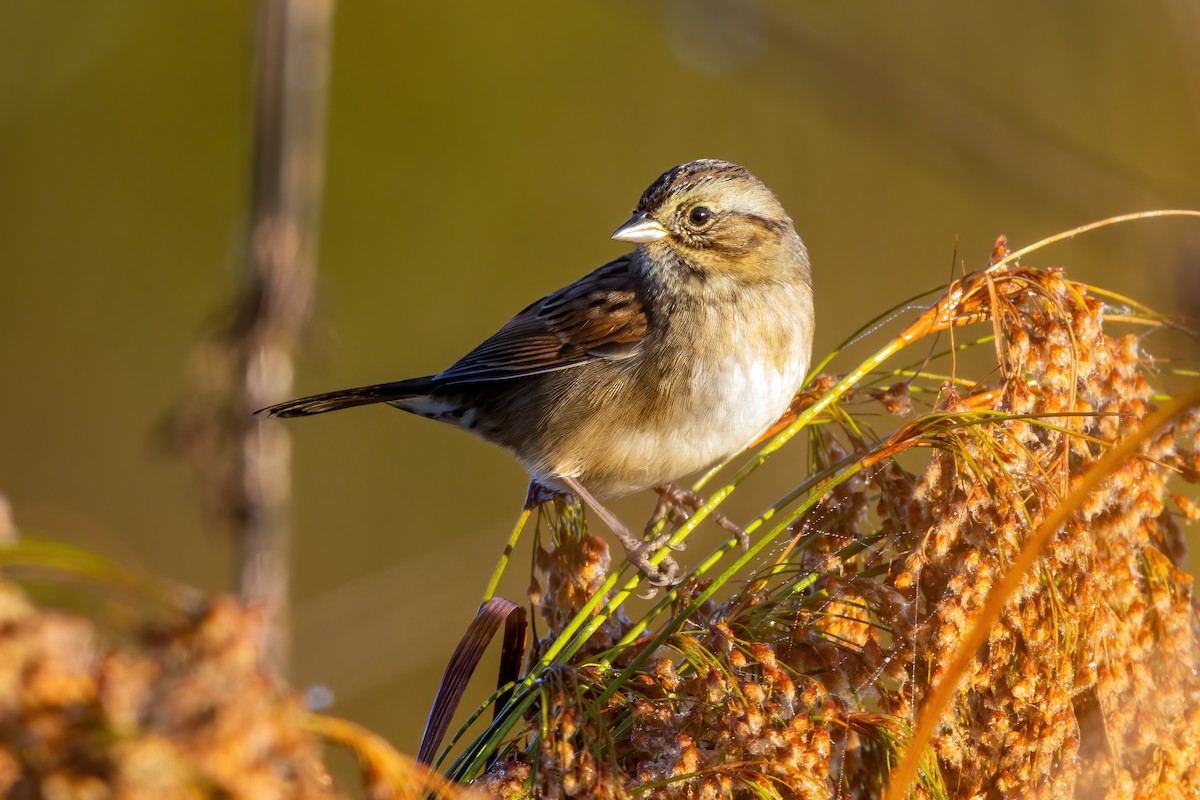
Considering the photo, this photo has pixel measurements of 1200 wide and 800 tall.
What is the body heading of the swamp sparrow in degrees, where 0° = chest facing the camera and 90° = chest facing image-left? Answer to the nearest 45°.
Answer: approximately 315°

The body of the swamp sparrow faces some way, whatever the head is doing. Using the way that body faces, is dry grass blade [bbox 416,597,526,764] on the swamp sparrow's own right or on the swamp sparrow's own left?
on the swamp sparrow's own right

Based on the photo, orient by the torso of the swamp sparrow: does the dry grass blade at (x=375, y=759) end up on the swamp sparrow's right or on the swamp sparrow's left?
on the swamp sparrow's right
